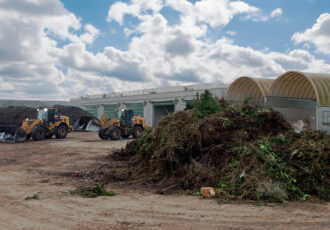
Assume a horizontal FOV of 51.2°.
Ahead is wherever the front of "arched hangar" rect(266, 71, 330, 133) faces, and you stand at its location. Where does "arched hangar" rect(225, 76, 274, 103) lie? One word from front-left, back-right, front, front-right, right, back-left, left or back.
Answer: right

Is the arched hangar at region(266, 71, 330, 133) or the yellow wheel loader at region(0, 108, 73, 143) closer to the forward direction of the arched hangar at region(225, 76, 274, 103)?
the yellow wheel loader

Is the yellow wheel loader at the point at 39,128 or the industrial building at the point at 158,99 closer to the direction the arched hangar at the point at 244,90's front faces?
the yellow wheel loader

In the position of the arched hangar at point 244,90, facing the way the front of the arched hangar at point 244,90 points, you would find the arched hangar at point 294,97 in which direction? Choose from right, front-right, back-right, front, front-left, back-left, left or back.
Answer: left

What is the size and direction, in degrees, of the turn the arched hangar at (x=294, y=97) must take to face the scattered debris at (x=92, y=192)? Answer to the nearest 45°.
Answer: approximately 45° to its left

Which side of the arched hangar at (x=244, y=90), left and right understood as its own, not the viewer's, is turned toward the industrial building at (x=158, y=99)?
right

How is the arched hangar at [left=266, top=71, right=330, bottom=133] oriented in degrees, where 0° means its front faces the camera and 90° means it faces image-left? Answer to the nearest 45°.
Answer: approximately 45°

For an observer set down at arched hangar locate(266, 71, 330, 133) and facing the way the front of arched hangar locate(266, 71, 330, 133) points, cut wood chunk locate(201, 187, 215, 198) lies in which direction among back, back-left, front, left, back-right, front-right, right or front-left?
front-left

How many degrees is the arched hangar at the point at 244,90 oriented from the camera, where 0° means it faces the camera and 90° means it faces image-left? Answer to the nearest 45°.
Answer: approximately 45°

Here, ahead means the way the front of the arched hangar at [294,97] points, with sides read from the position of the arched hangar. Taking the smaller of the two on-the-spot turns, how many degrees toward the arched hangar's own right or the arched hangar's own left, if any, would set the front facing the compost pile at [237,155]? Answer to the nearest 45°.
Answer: approximately 45° to the arched hangar's own left

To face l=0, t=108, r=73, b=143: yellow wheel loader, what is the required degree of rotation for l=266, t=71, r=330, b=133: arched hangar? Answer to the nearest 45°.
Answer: approximately 45° to its right
